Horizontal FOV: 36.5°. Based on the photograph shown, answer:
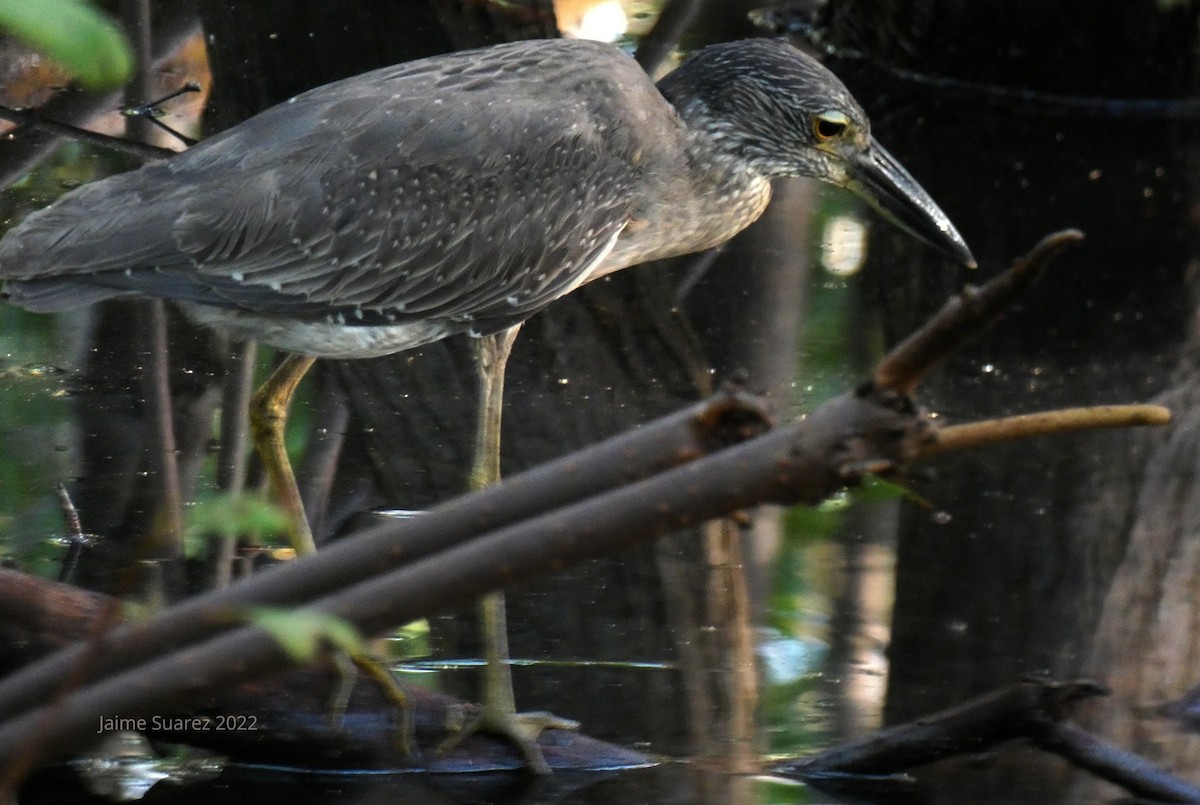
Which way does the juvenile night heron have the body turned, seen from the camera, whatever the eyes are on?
to the viewer's right

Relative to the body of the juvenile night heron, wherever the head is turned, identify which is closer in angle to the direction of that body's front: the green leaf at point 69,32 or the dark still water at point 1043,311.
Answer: the dark still water

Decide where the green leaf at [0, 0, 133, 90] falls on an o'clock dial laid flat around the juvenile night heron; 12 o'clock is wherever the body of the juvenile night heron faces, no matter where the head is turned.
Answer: The green leaf is roughly at 3 o'clock from the juvenile night heron.

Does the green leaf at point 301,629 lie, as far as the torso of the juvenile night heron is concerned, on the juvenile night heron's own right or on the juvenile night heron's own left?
on the juvenile night heron's own right

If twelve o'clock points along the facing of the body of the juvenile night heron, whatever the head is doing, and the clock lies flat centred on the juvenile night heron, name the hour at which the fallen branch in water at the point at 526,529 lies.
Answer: The fallen branch in water is roughly at 3 o'clock from the juvenile night heron.

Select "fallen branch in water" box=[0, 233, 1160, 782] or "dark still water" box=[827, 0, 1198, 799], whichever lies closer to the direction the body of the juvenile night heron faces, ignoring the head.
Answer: the dark still water

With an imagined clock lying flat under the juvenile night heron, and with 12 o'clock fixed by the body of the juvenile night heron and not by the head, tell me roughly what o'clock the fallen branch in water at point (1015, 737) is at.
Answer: The fallen branch in water is roughly at 1 o'clock from the juvenile night heron.

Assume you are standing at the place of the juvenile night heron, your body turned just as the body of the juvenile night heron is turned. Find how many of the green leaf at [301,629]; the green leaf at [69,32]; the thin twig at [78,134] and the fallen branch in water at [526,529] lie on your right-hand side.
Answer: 3

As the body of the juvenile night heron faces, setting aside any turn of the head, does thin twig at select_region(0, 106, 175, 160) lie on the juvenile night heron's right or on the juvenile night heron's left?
on the juvenile night heron's left

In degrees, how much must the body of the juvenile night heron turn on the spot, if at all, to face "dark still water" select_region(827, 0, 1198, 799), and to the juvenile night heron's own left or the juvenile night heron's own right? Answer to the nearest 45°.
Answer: approximately 45° to the juvenile night heron's own left
